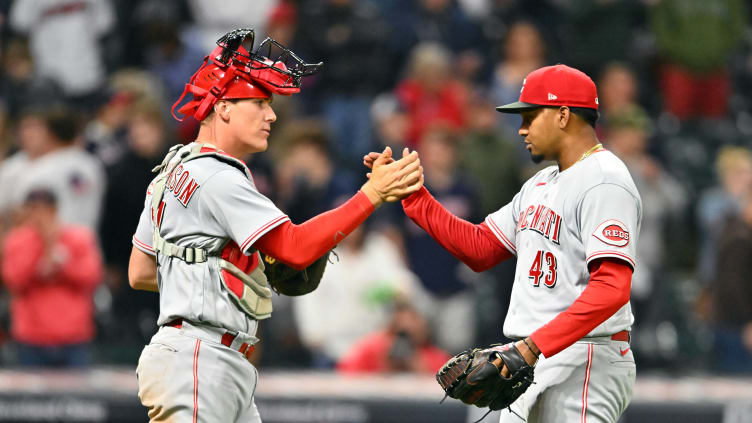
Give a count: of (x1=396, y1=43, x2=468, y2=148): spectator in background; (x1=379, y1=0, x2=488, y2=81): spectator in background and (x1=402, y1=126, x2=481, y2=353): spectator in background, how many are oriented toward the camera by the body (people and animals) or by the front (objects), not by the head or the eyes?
3

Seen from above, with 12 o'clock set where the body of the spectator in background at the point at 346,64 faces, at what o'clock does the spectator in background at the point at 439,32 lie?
the spectator in background at the point at 439,32 is roughly at 8 o'clock from the spectator in background at the point at 346,64.

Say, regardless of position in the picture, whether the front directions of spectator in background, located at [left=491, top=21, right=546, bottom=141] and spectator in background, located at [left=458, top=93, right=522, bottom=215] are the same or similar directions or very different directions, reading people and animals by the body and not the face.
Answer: same or similar directions

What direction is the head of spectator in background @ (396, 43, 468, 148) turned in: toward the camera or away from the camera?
toward the camera

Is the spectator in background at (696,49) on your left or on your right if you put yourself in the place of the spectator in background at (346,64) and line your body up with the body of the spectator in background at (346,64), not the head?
on your left

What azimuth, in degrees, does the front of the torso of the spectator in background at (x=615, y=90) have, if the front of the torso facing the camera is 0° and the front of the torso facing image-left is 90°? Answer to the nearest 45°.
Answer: approximately 0°

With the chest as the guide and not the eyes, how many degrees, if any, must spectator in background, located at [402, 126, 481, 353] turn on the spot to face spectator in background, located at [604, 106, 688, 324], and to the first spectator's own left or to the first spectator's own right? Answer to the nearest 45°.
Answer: approximately 90° to the first spectator's own left

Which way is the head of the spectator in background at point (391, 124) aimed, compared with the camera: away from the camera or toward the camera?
toward the camera

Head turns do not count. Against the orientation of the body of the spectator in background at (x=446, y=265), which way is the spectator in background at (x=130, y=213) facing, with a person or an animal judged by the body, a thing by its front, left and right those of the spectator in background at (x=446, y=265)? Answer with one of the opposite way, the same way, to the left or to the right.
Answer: the same way

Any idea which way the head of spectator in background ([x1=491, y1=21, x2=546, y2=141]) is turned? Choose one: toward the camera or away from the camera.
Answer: toward the camera

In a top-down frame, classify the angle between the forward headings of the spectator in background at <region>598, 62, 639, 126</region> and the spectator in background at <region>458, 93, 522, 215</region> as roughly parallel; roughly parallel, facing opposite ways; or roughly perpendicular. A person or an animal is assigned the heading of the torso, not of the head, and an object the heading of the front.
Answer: roughly parallel

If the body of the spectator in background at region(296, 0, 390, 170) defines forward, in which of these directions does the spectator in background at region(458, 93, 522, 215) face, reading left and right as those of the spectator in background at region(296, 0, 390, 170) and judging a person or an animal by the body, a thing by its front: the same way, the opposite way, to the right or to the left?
the same way

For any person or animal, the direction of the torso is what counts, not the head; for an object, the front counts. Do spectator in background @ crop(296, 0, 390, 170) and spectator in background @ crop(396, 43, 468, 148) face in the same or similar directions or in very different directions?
same or similar directions

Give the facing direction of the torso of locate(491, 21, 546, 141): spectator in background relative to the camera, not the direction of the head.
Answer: toward the camera

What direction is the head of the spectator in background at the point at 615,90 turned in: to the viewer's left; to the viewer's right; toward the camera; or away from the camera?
toward the camera

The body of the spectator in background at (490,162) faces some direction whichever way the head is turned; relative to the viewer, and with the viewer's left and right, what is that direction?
facing the viewer
